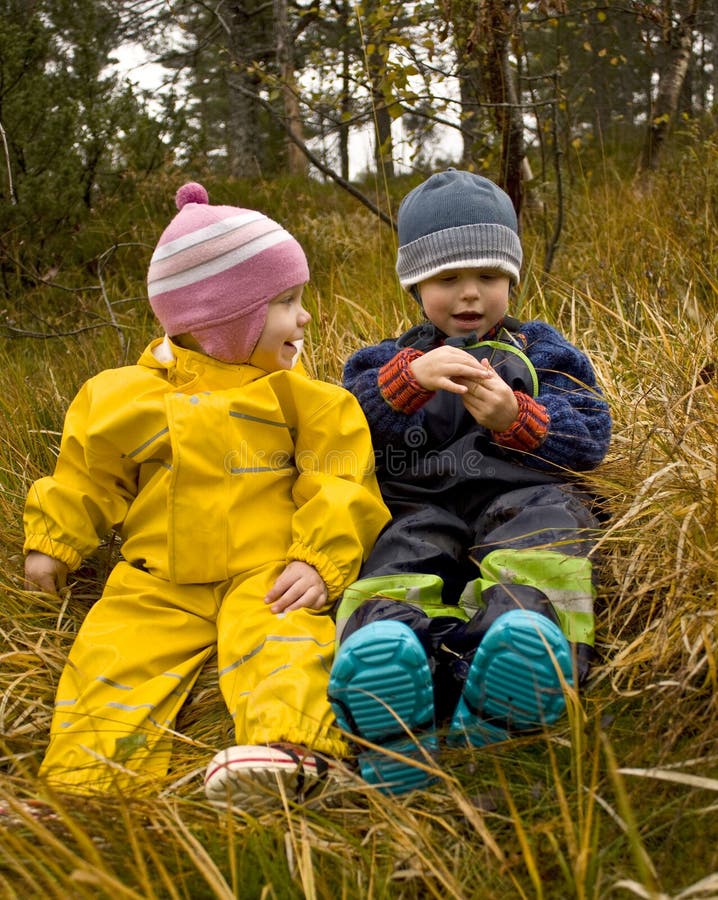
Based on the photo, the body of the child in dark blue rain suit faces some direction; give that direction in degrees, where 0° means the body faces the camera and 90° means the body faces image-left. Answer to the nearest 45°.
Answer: approximately 0°

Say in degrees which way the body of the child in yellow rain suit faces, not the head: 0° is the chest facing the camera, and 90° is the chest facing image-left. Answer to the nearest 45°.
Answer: approximately 0°

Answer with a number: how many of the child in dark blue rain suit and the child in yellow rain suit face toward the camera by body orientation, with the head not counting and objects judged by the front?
2

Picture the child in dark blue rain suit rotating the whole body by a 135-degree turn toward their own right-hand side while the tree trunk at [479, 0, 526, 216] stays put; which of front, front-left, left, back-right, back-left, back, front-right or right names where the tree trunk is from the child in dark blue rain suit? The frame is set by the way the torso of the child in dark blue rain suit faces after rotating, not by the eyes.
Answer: front-right

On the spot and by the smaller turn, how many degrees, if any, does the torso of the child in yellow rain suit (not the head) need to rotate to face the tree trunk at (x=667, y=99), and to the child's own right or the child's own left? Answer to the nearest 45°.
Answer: approximately 135° to the child's own left
